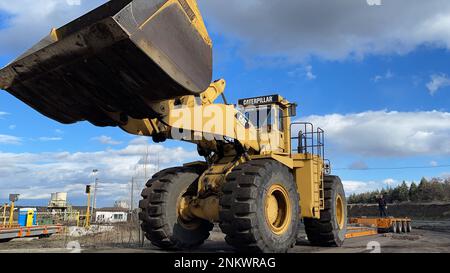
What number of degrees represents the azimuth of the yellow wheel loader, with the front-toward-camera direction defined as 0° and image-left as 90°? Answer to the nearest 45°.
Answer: approximately 45°

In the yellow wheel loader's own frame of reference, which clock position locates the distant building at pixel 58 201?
The distant building is roughly at 4 o'clock from the yellow wheel loader.
